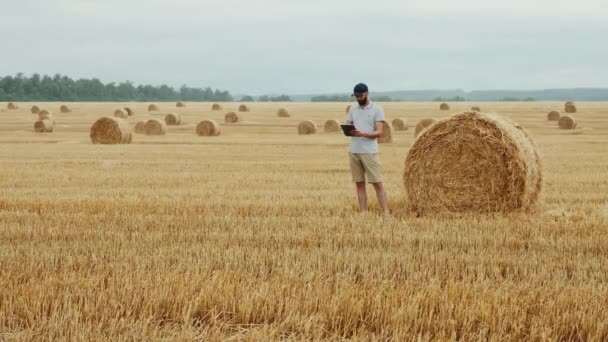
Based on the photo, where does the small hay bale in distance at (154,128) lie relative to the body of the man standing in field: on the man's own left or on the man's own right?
on the man's own right

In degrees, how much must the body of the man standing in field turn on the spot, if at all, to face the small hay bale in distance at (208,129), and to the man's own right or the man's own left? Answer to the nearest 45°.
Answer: approximately 135° to the man's own right

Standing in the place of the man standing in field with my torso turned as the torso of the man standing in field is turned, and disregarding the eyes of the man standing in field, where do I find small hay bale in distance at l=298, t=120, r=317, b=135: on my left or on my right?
on my right

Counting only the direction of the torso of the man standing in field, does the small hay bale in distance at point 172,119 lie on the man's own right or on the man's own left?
on the man's own right

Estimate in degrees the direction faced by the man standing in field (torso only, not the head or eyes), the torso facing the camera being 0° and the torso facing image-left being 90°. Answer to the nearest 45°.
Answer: approximately 45°

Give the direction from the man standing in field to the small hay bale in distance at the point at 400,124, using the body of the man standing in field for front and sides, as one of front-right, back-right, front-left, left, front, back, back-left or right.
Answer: back-right

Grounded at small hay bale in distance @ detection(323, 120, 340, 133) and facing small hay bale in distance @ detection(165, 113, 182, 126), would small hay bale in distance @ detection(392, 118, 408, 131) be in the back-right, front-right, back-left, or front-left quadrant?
back-right

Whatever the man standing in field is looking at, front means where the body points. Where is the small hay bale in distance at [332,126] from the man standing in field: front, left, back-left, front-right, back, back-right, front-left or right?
back-right

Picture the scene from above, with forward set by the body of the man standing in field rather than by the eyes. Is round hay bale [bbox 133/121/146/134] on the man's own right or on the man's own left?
on the man's own right

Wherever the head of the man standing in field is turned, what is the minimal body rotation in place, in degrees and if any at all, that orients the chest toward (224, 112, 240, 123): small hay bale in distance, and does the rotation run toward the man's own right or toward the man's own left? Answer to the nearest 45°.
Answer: approximately 135° to the man's own right

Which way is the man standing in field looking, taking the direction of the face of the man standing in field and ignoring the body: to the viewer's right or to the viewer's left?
to the viewer's left
